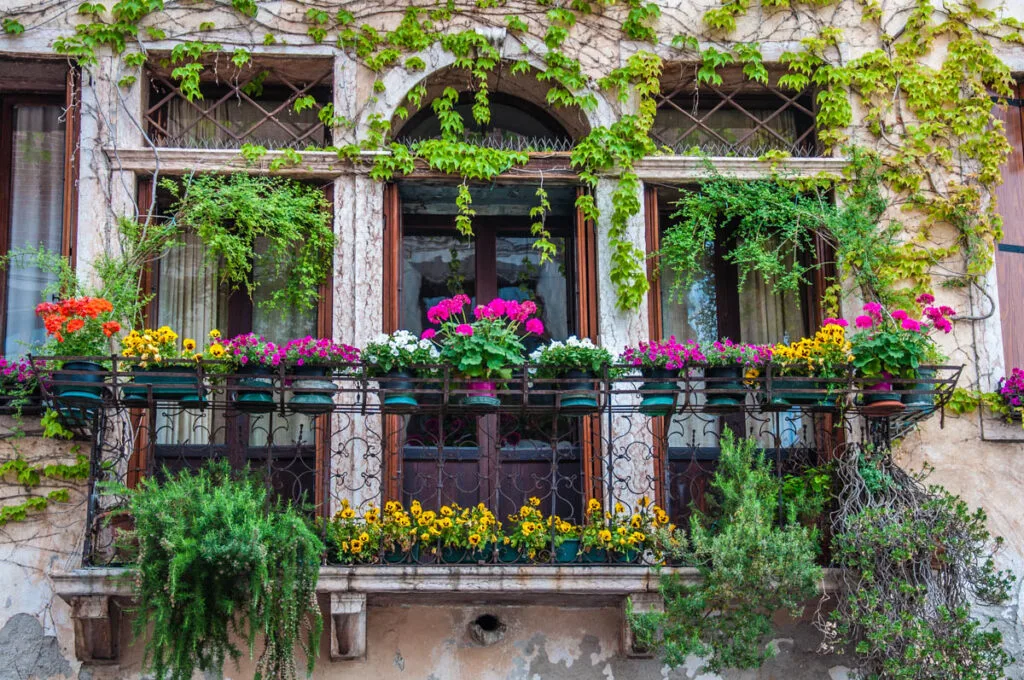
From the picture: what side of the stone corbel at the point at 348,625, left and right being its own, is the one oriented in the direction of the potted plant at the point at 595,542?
left

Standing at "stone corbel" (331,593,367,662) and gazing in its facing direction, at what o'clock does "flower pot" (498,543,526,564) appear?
The flower pot is roughly at 9 o'clock from the stone corbel.

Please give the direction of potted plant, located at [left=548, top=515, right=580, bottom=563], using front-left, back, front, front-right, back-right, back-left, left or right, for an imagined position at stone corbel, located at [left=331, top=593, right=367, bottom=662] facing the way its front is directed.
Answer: left

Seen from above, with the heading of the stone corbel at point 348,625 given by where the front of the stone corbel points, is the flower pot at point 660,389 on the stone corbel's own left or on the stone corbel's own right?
on the stone corbel's own left

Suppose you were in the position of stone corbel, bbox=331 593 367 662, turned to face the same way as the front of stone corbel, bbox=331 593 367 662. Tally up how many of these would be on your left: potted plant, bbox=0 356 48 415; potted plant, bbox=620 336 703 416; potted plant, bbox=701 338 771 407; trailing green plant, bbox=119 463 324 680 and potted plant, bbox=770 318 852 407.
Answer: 3

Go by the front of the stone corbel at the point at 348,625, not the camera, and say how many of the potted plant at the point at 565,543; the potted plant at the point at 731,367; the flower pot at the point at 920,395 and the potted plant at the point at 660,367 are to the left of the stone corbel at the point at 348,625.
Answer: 4

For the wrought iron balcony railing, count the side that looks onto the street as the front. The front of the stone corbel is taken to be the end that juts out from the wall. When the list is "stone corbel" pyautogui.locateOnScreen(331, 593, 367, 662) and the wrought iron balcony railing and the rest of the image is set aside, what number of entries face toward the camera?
2
